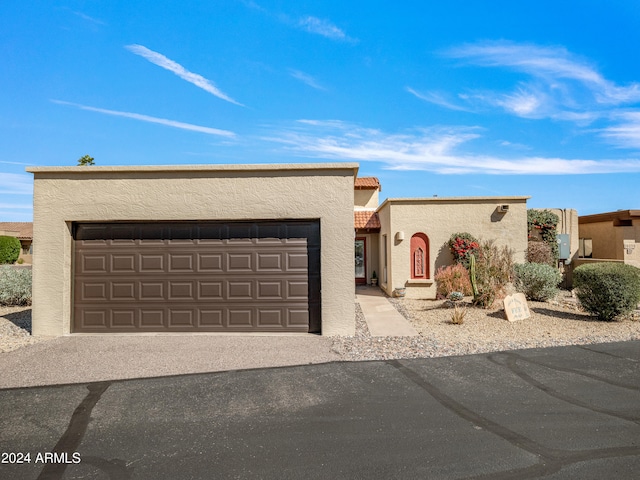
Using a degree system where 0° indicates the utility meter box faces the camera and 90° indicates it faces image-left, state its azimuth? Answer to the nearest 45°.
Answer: approximately 0°

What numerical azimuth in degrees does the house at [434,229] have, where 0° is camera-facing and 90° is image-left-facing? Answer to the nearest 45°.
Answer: approximately 0°

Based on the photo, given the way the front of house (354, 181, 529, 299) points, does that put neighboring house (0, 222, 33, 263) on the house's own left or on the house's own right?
on the house's own right

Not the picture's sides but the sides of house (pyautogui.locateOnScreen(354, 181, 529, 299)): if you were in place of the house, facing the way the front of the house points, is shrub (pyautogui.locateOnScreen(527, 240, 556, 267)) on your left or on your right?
on your left

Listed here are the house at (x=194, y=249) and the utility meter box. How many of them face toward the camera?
2

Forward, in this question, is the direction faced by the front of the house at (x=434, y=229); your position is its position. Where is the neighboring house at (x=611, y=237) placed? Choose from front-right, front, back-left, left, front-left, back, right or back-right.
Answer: back-left

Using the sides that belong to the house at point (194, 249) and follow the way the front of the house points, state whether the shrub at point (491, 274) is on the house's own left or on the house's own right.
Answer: on the house's own left

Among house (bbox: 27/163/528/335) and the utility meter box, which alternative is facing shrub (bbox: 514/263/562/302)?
the utility meter box

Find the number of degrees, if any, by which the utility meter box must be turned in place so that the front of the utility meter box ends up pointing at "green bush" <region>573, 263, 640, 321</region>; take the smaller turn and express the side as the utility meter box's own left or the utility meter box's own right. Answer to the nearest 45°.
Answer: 0° — it already faces it
